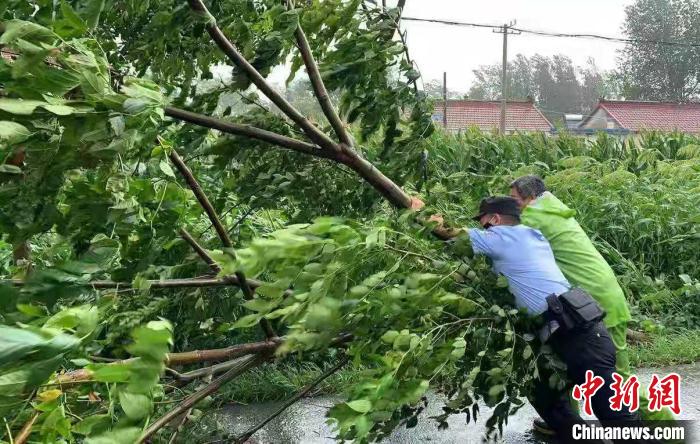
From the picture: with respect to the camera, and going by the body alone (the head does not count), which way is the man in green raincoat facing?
to the viewer's left

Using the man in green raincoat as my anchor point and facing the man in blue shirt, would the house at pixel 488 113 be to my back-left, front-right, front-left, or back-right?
back-right

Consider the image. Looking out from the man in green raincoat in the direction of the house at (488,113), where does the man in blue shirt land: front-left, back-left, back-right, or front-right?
back-left

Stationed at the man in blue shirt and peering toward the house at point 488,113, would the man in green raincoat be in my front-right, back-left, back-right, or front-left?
front-right

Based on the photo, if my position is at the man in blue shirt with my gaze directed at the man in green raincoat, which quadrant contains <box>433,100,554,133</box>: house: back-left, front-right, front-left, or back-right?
front-left

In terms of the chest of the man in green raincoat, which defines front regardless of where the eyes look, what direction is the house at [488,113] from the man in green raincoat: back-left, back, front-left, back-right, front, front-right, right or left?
right

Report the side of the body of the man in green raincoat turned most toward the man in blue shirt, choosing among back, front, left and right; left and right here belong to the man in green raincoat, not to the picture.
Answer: left
